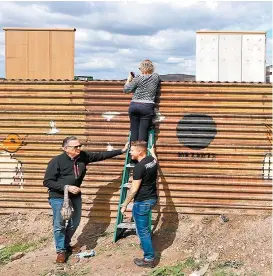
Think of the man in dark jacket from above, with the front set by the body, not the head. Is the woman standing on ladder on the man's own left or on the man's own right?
on the man's own left

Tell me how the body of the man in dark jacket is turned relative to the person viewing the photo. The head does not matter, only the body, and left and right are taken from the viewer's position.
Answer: facing the viewer and to the right of the viewer

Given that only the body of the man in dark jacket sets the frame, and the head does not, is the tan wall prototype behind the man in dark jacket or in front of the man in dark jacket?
behind

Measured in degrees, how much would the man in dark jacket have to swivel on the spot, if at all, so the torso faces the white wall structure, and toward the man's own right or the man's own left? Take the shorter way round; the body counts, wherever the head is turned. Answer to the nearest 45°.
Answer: approximately 90° to the man's own left

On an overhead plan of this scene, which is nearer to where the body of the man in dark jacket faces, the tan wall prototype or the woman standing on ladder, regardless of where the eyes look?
the woman standing on ladder
